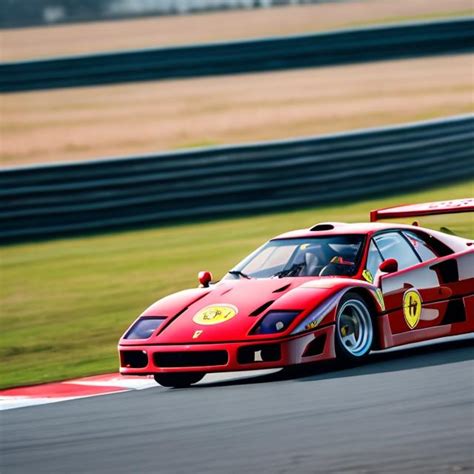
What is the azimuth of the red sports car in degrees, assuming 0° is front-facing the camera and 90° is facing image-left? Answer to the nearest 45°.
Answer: approximately 45°

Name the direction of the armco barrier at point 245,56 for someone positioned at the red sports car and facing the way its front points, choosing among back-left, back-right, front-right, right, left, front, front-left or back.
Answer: back-right

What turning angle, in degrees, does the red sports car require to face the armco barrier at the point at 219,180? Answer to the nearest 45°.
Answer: approximately 135° to its right
